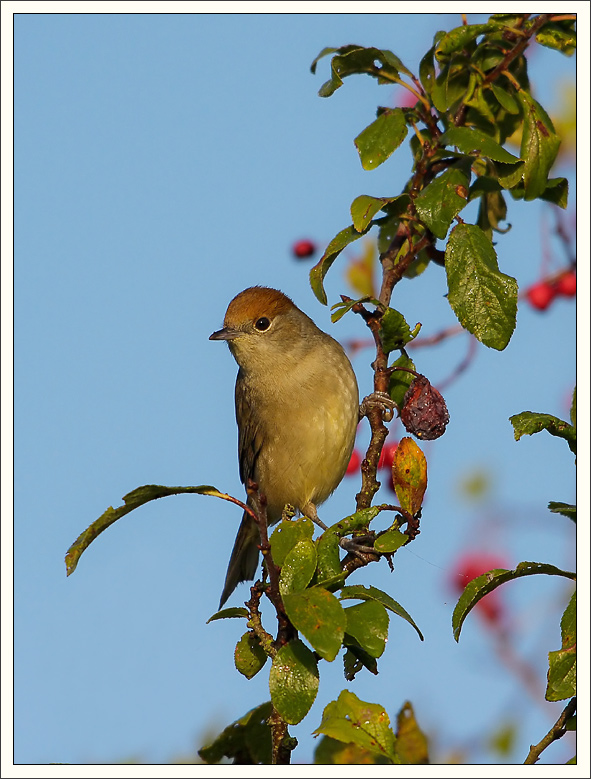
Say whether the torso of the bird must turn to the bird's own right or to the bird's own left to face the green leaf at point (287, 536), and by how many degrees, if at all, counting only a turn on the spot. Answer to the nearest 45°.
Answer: approximately 45° to the bird's own right

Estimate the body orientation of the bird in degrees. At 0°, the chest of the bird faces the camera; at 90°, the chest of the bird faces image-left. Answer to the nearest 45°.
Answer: approximately 315°
